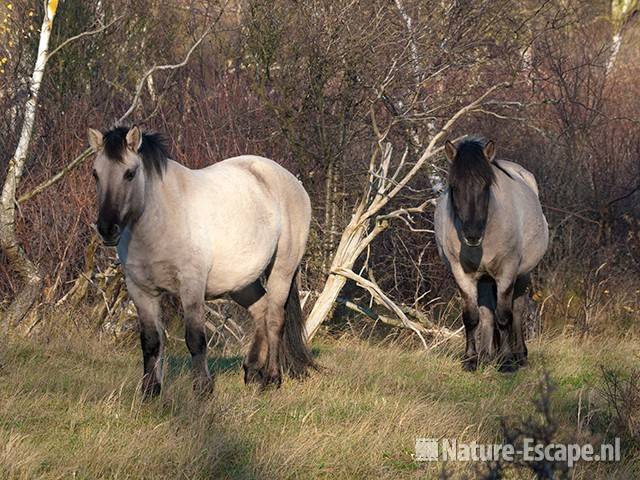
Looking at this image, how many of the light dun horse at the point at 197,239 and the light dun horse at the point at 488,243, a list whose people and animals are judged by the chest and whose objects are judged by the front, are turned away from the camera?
0

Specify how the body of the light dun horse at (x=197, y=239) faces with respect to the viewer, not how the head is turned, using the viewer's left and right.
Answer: facing the viewer and to the left of the viewer

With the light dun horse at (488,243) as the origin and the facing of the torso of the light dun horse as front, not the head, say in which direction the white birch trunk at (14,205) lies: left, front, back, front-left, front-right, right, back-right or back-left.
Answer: right

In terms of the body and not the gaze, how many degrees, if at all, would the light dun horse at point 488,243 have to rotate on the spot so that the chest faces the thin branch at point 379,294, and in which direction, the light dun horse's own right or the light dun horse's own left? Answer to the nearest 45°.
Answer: approximately 135° to the light dun horse's own right

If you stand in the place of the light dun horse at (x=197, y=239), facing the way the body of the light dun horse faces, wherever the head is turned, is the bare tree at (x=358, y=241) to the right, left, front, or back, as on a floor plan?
back

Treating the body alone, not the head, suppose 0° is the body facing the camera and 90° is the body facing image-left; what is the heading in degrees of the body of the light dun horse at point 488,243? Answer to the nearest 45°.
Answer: approximately 0°

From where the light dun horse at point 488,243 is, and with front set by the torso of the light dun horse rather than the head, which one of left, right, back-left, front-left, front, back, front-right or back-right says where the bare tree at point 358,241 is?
back-right

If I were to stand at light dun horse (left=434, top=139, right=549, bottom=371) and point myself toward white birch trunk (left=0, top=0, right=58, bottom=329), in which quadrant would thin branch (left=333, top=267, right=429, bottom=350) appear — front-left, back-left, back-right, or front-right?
front-right

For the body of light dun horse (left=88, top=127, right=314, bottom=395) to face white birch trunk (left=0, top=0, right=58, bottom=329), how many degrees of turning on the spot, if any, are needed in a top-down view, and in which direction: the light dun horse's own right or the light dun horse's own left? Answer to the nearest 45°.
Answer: approximately 90° to the light dun horse's own right

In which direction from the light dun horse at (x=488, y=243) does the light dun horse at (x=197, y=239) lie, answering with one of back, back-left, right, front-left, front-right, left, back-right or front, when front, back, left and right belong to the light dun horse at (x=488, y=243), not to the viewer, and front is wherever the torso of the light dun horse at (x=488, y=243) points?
front-right

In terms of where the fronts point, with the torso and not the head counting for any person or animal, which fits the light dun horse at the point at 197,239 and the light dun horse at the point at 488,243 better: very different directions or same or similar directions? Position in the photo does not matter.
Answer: same or similar directions
